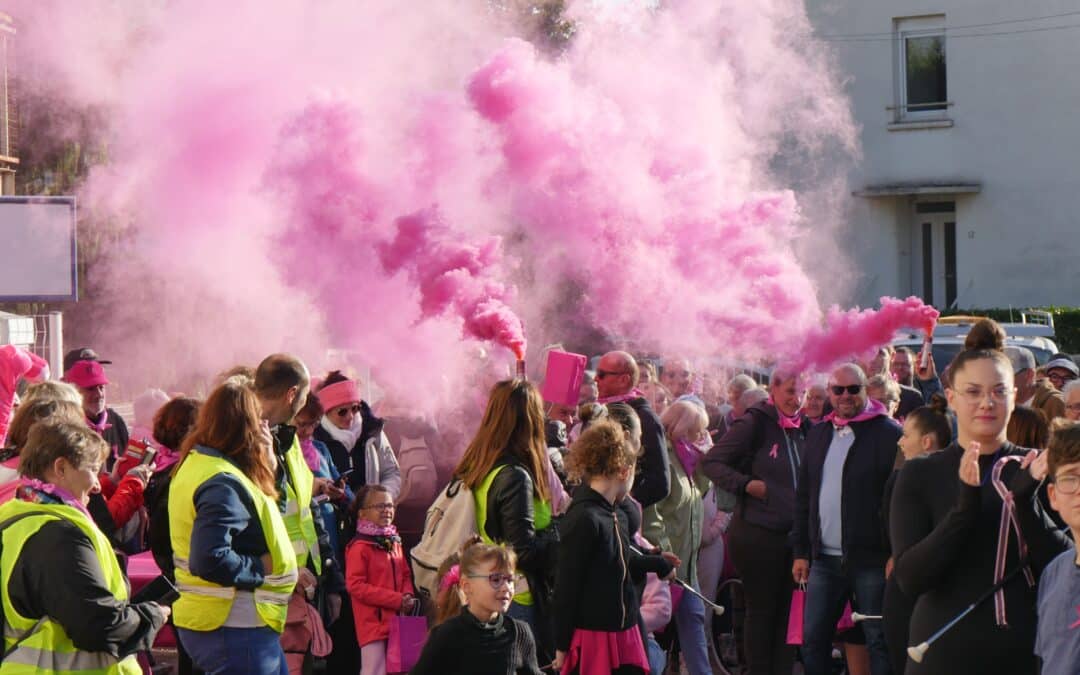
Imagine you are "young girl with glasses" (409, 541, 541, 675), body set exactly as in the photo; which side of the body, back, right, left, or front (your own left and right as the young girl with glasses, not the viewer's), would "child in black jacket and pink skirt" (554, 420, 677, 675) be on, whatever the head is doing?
left

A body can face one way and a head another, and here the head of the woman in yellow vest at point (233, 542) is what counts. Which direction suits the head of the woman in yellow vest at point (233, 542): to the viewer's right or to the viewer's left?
to the viewer's right

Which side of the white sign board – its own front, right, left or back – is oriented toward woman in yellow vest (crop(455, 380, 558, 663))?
front

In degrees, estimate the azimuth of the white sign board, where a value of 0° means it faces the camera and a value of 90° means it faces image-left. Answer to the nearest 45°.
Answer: approximately 0°

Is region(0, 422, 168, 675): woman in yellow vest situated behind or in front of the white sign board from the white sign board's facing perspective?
in front

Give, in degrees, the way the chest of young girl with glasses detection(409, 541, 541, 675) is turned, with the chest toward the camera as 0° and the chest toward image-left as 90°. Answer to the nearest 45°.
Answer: approximately 315°

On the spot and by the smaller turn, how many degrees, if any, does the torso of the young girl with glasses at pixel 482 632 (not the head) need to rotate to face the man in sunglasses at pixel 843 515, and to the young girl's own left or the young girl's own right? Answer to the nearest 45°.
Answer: approximately 90° to the young girl's own left

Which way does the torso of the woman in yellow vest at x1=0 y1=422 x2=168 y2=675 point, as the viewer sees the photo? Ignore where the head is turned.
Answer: to the viewer's right
